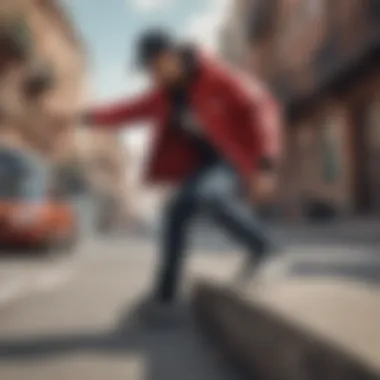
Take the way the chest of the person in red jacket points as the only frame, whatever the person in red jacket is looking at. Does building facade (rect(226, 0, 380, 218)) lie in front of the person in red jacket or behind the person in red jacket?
behind

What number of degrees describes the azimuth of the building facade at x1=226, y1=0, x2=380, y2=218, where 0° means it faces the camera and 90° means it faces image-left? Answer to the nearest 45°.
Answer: approximately 45°

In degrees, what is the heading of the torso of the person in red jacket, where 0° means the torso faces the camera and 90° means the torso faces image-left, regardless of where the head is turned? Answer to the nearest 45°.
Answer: approximately 45°

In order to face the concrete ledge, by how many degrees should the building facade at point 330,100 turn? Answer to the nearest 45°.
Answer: approximately 45° to its left

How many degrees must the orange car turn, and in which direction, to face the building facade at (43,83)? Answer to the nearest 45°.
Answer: approximately 135° to its left
